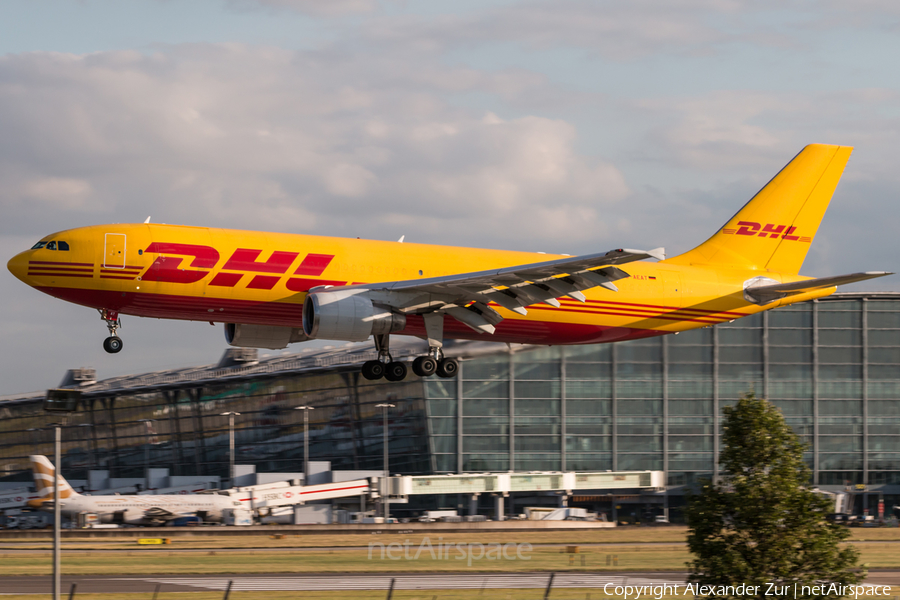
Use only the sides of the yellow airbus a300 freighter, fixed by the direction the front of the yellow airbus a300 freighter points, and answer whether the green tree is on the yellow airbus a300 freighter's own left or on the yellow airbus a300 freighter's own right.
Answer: on the yellow airbus a300 freighter's own left

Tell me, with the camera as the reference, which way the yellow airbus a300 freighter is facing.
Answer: facing to the left of the viewer
